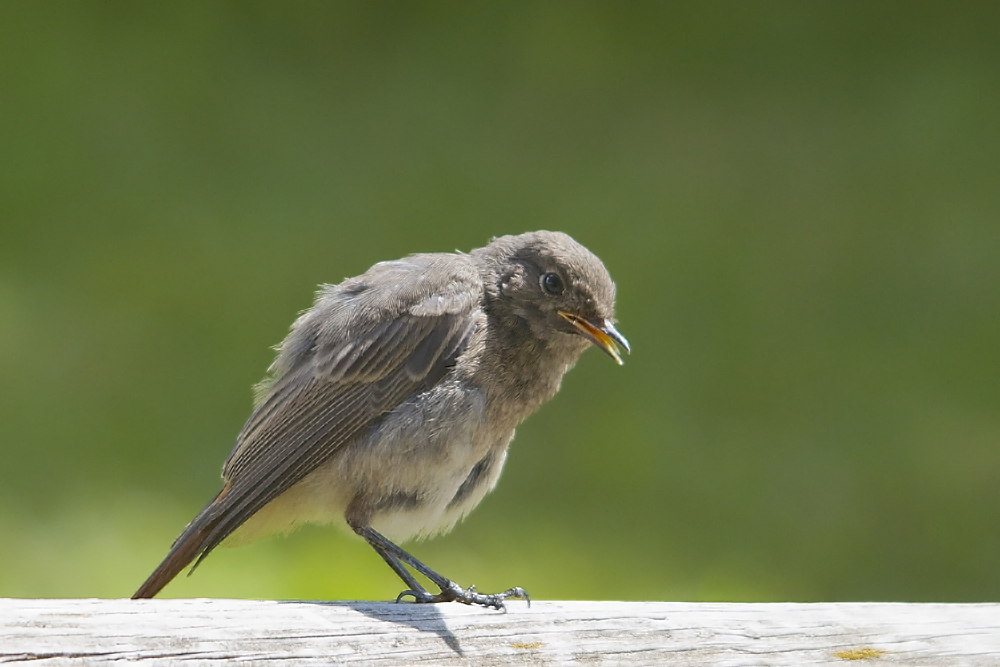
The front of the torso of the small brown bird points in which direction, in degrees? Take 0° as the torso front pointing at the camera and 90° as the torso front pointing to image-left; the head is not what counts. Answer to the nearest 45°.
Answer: approximately 270°
